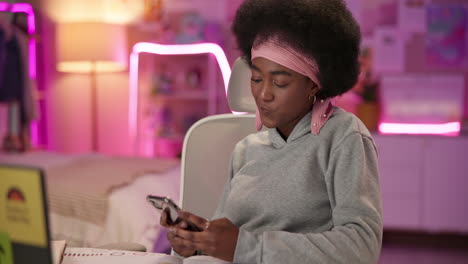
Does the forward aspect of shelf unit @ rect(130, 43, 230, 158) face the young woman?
yes

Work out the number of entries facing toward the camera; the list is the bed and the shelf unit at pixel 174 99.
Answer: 1

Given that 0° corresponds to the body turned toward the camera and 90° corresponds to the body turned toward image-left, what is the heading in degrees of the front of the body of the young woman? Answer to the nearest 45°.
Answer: approximately 45°

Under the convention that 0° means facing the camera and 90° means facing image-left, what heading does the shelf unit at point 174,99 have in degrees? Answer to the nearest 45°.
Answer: approximately 0°

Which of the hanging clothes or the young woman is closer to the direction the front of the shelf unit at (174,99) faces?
the young woman
